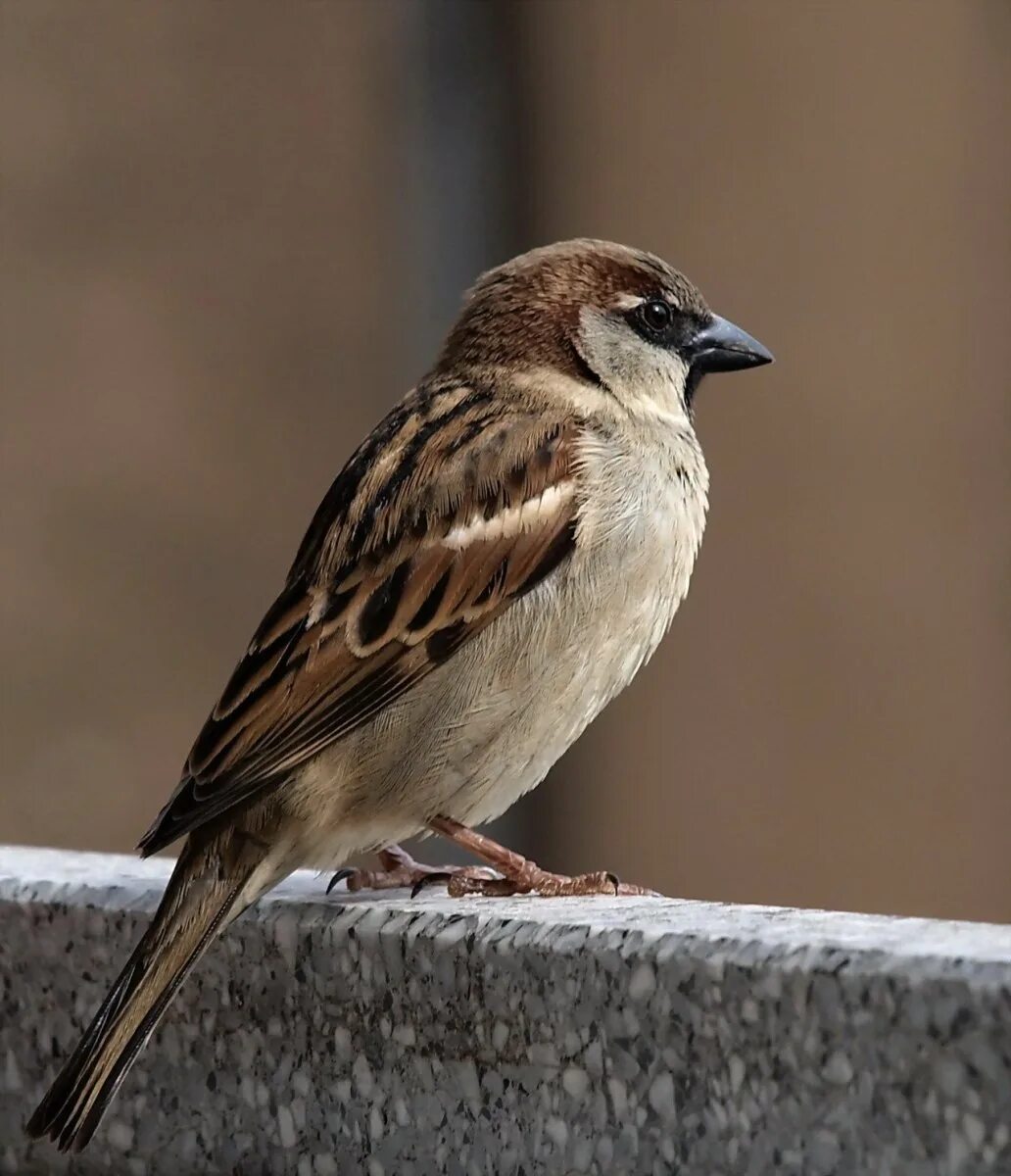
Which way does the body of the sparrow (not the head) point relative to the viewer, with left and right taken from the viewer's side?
facing to the right of the viewer
